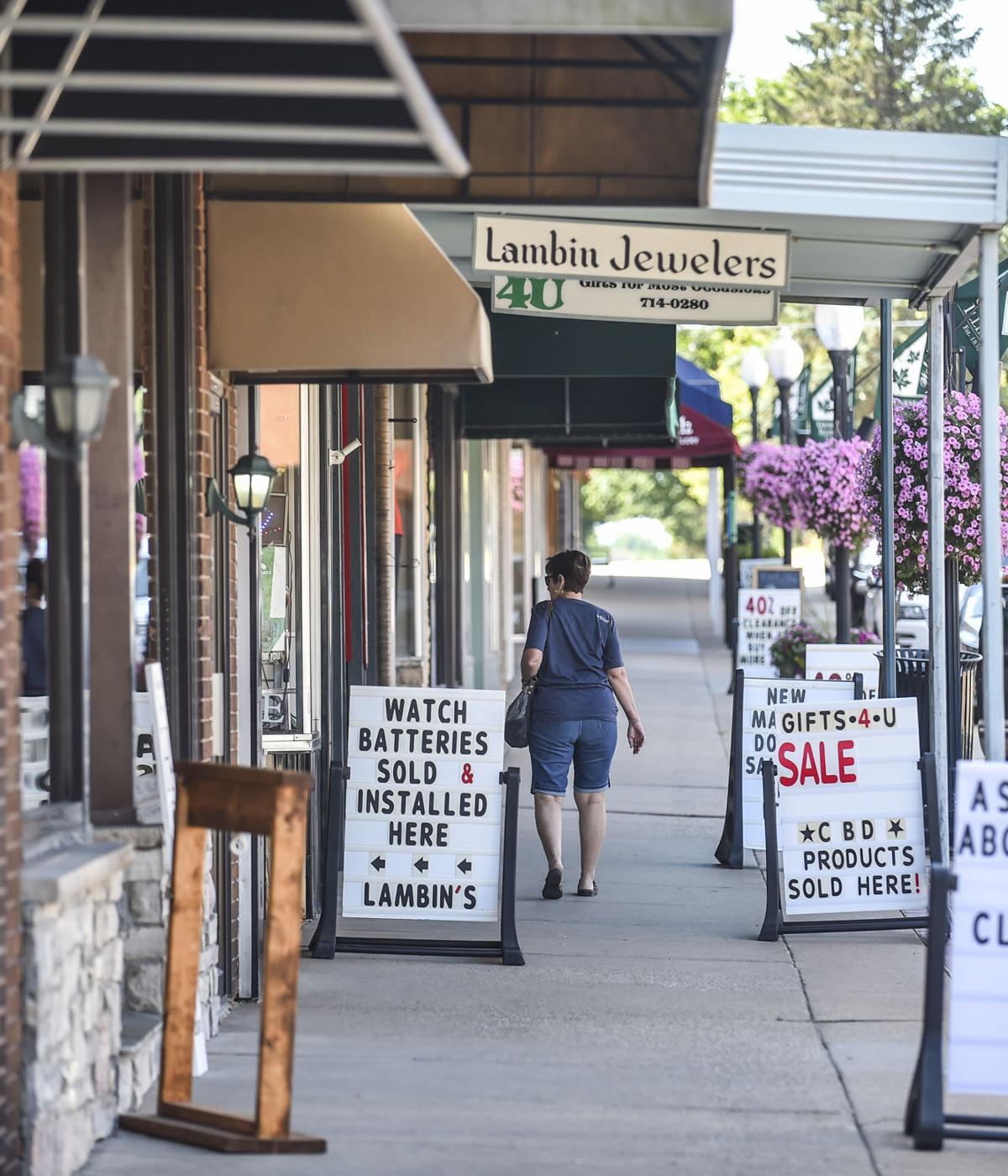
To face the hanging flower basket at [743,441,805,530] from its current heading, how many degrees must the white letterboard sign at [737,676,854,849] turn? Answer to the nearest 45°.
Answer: approximately 180°

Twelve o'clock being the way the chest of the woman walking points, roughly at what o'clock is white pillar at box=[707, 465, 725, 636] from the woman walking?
The white pillar is roughly at 12 o'clock from the woman walking.

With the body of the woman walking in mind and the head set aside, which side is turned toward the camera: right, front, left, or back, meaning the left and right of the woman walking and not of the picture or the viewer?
back

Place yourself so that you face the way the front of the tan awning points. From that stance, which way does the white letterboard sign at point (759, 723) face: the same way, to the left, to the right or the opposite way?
to the right

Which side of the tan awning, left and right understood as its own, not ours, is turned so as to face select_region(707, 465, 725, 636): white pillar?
left

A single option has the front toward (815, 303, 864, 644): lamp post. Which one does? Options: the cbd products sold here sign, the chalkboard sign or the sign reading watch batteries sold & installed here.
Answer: the chalkboard sign

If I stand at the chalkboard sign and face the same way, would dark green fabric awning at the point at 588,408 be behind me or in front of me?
in front

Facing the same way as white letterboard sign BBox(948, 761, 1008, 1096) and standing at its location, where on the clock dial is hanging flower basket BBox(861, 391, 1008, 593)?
The hanging flower basket is roughly at 6 o'clock from the white letterboard sign.

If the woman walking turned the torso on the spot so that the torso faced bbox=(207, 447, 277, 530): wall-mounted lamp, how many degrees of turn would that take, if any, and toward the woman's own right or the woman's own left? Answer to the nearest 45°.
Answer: approximately 135° to the woman's own left

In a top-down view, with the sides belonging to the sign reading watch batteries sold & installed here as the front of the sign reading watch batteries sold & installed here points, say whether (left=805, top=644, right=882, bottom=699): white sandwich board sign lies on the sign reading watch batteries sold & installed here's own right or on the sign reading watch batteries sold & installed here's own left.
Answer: on the sign reading watch batteries sold & installed here's own left

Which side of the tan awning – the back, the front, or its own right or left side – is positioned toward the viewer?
right
